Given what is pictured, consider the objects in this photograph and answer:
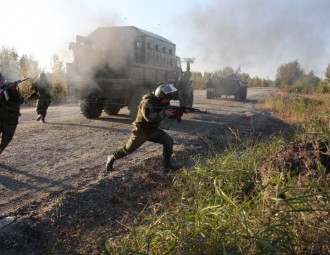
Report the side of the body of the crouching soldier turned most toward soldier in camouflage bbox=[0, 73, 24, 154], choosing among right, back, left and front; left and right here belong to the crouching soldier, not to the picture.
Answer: back

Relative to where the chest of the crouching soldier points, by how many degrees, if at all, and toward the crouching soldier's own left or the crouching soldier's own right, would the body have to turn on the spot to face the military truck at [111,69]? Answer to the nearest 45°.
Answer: approximately 90° to the crouching soldier's own left

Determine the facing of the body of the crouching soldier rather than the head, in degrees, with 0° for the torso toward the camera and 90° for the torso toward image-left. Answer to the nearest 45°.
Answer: approximately 270°

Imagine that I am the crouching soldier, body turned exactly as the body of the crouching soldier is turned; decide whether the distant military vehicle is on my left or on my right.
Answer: on my left

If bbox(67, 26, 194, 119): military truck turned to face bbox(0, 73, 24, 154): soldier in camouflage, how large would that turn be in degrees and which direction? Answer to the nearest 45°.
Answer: approximately 135° to its right

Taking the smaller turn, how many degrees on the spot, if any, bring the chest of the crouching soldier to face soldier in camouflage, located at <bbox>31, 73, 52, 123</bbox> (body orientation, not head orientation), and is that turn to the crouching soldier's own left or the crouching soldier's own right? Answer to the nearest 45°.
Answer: approximately 135° to the crouching soldier's own left
